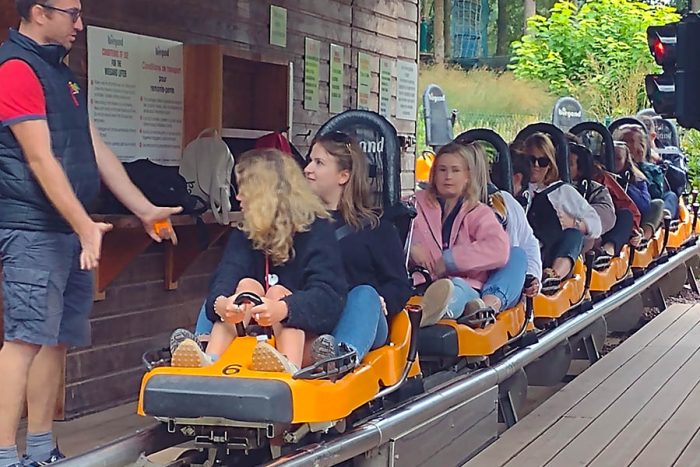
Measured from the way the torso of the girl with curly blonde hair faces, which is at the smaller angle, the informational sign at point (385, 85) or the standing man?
the standing man

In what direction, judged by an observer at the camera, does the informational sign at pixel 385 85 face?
facing the viewer and to the right of the viewer

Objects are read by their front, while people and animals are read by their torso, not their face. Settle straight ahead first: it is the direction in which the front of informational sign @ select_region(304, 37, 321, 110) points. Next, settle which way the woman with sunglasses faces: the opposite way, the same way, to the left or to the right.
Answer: to the right

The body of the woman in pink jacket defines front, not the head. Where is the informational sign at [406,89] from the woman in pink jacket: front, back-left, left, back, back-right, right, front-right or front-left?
back-right

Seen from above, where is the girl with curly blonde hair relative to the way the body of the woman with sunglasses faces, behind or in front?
in front

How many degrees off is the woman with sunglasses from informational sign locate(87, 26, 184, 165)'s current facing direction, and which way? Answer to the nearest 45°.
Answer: approximately 45° to its left

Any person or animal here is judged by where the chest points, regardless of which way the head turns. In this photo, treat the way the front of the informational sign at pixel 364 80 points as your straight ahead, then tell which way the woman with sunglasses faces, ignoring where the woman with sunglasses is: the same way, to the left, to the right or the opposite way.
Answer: to the right

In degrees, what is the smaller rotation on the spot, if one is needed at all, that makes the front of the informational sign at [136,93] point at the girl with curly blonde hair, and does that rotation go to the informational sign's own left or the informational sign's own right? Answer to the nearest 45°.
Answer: approximately 45° to the informational sign's own right

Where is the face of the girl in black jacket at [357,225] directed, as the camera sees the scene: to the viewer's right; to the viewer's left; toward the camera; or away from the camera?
to the viewer's left

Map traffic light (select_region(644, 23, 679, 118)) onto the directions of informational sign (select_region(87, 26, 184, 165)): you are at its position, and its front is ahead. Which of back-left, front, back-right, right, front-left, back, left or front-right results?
front-left

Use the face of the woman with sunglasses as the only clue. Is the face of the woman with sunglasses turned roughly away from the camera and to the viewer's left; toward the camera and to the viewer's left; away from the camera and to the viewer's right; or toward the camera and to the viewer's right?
toward the camera and to the viewer's left

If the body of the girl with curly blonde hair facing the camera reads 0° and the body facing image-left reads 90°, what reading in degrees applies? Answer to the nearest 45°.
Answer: approximately 45°

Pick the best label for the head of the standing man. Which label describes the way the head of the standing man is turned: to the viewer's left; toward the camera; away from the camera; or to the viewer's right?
to the viewer's right

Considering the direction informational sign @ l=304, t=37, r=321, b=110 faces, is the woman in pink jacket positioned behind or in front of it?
in front

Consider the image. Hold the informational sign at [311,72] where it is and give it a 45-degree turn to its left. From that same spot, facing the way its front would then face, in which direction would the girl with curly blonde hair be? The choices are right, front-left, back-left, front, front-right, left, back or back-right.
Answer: right
